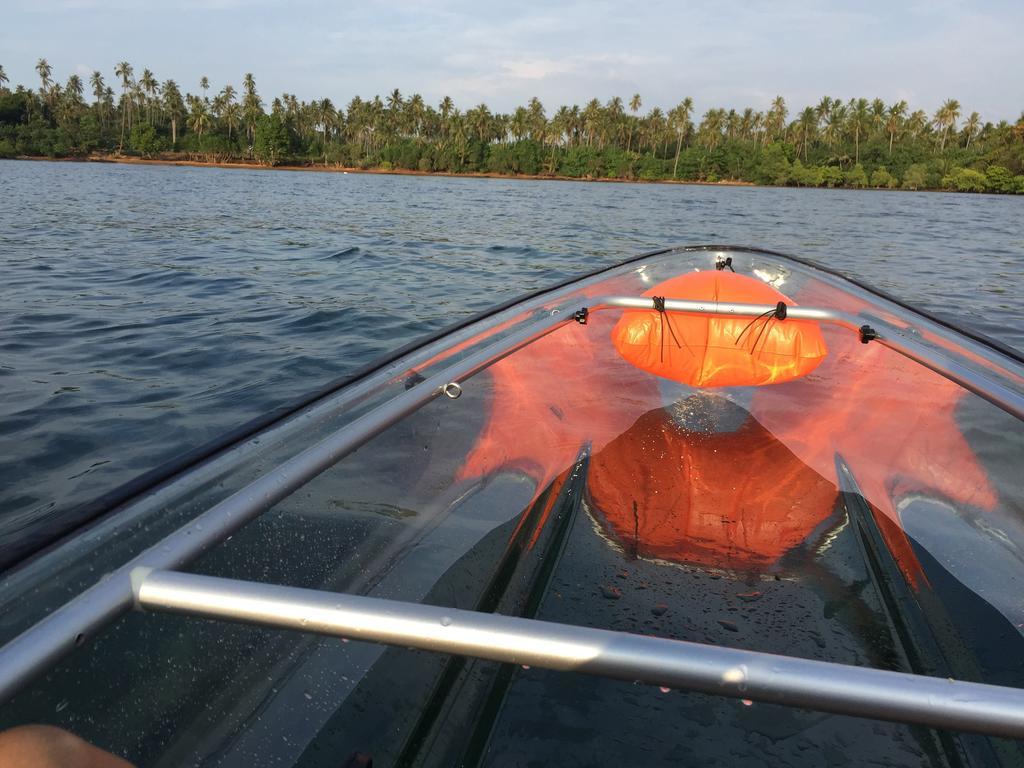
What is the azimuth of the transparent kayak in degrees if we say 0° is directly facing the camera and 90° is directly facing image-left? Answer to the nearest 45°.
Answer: approximately 180°
